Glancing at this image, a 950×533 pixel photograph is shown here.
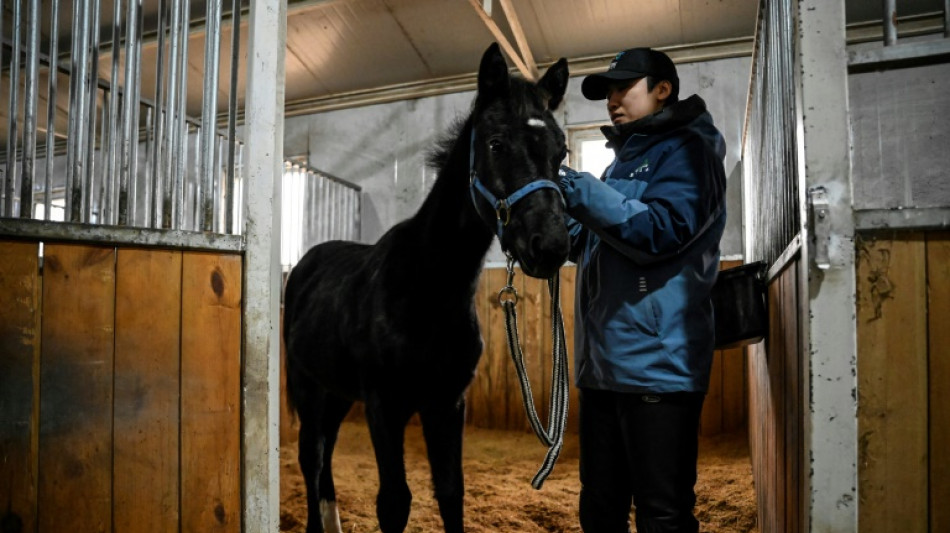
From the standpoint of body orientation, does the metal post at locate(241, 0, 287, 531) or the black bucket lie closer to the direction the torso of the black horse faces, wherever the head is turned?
the black bucket

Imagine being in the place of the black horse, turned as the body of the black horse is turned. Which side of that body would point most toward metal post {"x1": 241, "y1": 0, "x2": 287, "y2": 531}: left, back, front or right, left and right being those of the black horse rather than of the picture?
right

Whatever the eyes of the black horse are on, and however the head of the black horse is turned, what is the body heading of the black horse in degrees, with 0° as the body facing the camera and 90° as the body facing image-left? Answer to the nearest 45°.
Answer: approximately 315°

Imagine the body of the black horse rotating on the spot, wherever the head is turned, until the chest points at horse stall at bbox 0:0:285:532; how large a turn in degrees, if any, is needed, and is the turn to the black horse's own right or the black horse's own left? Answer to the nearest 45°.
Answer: approximately 90° to the black horse's own right

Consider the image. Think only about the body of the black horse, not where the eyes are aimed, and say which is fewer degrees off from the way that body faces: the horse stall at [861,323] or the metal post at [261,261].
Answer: the horse stall
